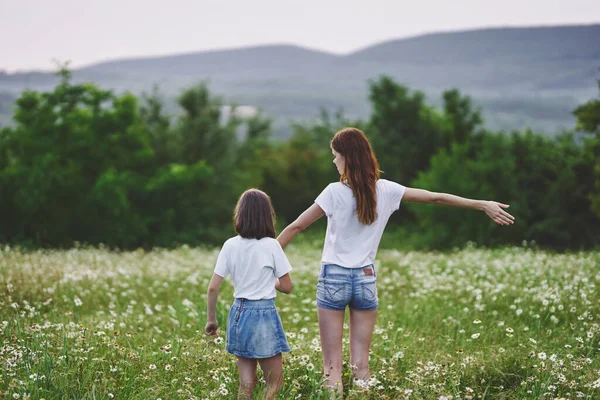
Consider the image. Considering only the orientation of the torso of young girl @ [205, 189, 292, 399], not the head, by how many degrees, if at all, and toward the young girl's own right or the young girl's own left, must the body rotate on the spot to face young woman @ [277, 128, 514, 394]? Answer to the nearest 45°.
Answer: approximately 90° to the young girl's own right

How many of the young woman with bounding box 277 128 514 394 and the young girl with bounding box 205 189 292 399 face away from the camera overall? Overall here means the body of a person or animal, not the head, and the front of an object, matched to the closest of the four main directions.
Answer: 2

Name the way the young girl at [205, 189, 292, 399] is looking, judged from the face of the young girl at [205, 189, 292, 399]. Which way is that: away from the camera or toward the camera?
away from the camera

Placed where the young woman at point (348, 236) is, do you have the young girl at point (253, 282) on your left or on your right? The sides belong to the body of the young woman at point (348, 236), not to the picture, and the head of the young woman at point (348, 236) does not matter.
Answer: on your left

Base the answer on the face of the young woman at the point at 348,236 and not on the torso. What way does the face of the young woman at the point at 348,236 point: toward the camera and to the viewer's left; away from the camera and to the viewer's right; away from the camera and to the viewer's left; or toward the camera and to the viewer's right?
away from the camera and to the viewer's left

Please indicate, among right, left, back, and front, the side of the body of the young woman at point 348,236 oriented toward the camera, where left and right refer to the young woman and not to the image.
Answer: back

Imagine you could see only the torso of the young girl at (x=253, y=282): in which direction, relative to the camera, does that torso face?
away from the camera
